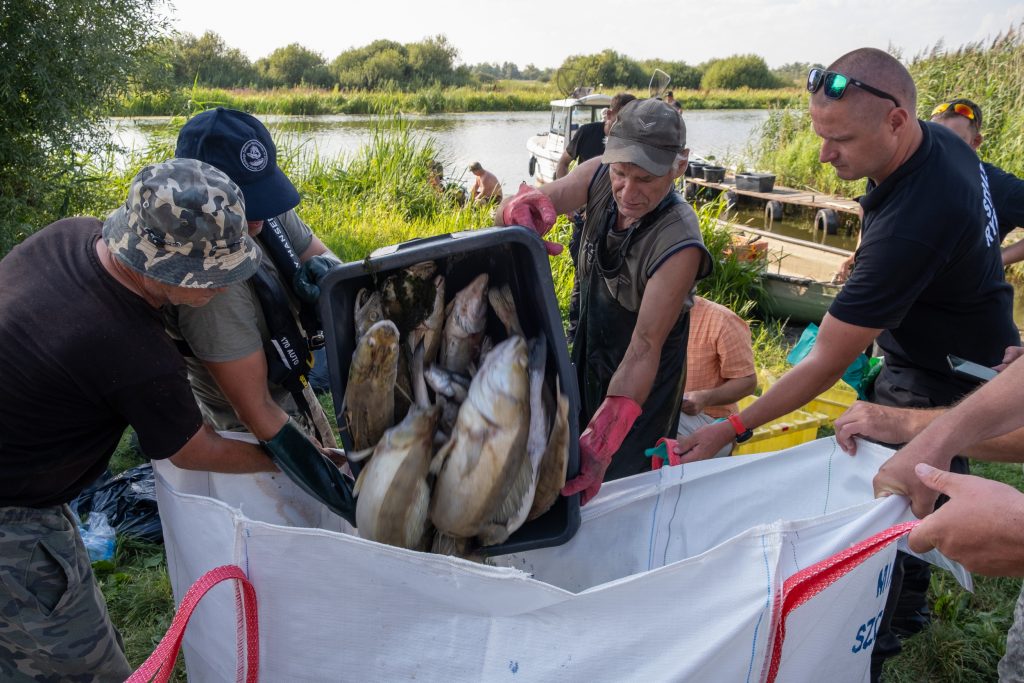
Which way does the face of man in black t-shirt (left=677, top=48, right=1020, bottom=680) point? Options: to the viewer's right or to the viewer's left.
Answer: to the viewer's left

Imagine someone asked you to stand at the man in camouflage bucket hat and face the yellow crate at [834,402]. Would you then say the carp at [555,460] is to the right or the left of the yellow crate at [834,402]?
right

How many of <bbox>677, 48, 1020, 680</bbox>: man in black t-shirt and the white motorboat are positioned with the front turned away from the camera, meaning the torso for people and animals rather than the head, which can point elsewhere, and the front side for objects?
0

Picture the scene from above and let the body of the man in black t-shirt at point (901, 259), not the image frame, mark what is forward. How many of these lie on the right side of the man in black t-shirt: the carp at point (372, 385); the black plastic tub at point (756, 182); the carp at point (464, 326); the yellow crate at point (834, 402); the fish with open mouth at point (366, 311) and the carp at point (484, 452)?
2

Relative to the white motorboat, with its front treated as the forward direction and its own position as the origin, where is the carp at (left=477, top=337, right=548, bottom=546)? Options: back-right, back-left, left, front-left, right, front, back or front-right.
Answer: front-left

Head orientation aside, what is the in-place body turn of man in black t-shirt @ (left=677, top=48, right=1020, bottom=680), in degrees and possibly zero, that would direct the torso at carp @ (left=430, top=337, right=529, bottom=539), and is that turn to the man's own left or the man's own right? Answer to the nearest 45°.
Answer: approximately 45° to the man's own left

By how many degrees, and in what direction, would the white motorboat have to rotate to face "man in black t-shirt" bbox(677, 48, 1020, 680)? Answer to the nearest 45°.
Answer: approximately 45° to its left

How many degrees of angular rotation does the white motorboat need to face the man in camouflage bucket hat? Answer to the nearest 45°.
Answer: approximately 45° to its left

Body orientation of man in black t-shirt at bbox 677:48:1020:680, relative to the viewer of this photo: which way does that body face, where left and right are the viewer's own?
facing to the left of the viewer

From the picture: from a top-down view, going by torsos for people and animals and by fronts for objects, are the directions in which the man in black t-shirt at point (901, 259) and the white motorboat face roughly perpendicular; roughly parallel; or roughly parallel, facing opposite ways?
roughly perpendicular

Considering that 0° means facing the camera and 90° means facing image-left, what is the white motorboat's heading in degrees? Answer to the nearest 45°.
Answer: approximately 45°
